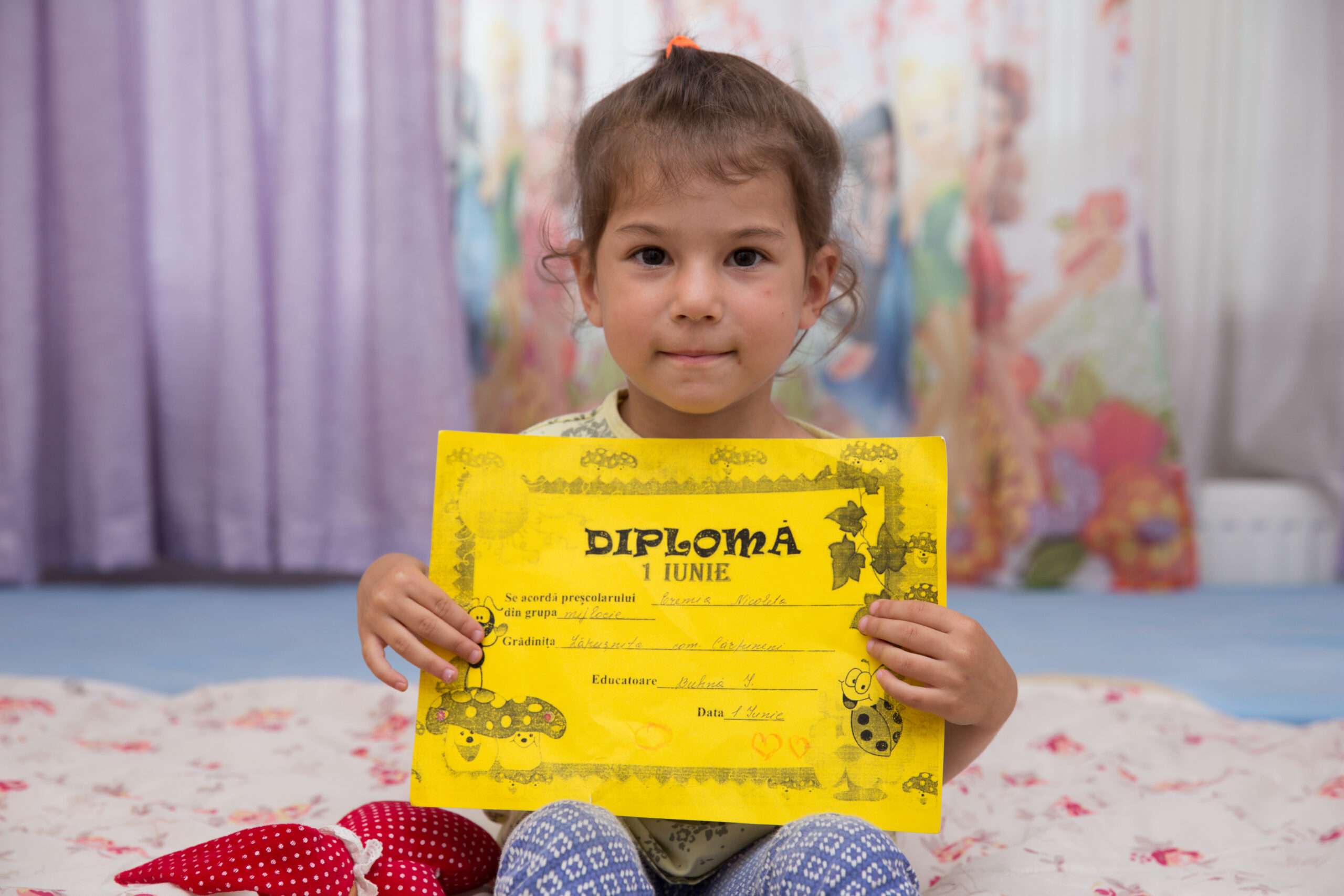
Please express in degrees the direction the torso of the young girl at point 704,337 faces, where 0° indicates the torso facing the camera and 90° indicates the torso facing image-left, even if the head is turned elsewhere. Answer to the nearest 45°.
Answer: approximately 0°

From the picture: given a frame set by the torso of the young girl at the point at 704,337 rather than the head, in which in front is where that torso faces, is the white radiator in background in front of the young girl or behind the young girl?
behind

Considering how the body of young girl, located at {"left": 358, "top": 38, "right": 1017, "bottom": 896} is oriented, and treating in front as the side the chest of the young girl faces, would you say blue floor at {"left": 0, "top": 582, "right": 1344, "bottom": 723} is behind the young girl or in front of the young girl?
behind
